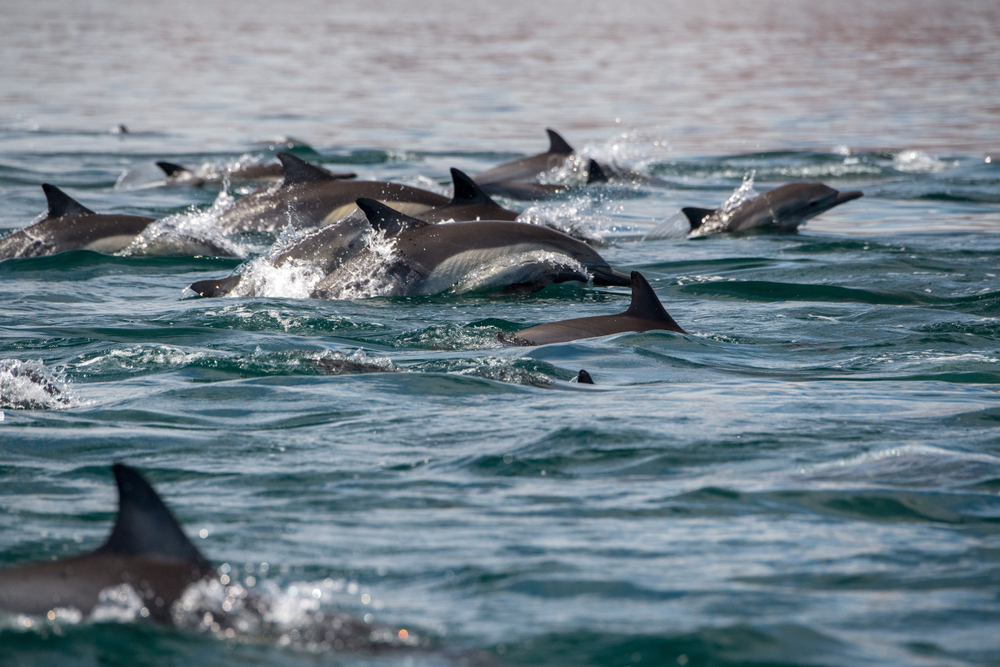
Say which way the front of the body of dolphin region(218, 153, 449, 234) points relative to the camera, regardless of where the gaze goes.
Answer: to the viewer's right

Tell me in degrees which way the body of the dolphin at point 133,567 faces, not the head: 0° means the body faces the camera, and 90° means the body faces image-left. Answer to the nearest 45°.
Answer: approximately 270°

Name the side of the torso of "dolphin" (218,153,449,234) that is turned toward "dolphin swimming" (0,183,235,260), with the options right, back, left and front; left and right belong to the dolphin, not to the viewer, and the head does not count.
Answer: back

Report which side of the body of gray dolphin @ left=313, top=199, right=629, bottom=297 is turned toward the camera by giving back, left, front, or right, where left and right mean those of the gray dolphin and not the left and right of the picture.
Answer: right

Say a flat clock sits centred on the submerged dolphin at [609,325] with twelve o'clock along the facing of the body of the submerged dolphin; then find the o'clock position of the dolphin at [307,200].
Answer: The dolphin is roughly at 8 o'clock from the submerged dolphin.

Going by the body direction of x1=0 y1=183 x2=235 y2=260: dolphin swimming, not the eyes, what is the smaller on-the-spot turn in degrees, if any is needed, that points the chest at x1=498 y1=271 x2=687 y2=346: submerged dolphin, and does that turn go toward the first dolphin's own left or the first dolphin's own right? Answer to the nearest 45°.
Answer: approximately 45° to the first dolphin's own right

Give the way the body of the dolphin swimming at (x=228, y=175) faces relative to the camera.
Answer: to the viewer's right

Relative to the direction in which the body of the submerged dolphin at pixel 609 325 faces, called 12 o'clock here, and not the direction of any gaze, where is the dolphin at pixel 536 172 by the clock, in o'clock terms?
The dolphin is roughly at 9 o'clock from the submerged dolphin.

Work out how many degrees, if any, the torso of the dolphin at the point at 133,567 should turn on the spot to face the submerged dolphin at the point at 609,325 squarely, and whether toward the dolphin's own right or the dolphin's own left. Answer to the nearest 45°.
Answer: approximately 45° to the dolphin's own left

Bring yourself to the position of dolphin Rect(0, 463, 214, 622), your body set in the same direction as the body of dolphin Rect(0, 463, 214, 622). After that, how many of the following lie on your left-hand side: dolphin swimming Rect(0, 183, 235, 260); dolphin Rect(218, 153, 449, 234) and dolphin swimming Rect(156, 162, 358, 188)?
3

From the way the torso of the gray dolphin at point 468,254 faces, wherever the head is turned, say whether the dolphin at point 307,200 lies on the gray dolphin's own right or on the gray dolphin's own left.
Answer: on the gray dolphin's own left

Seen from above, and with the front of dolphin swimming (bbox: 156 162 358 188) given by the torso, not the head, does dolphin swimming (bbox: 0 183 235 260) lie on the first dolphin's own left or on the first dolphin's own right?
on the first dolphin's own right

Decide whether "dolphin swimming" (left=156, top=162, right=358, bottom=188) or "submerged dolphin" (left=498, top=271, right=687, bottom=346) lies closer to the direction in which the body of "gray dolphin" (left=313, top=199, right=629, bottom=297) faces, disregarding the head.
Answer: the submerged dolphin

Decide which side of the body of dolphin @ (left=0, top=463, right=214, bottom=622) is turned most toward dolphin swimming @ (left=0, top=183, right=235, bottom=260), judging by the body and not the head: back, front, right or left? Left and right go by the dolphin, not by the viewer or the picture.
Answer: left
